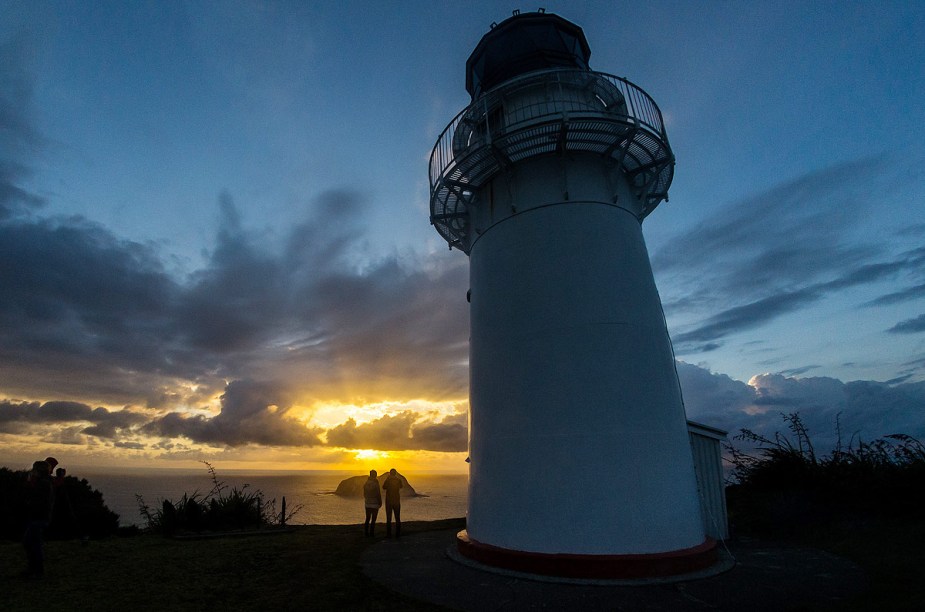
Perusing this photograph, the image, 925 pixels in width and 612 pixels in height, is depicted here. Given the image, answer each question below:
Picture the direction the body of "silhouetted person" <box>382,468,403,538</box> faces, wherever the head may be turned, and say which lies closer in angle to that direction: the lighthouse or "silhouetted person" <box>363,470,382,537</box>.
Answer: the silhouetted person

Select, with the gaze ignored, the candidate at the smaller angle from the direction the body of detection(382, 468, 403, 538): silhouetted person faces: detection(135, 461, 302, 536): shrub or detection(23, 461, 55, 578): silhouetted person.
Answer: the shrub

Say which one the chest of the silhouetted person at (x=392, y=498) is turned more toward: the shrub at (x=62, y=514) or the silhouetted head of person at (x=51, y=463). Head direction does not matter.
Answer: the shrub

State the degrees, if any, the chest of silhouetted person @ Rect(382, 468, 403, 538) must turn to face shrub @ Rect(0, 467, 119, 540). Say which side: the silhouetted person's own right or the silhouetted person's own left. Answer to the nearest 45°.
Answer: approximately 90° to the silhouetted person's own left

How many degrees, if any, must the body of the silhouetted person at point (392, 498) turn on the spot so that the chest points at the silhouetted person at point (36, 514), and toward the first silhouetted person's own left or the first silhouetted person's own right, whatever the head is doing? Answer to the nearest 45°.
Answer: approximately 135° to the first silhouetted person's own left

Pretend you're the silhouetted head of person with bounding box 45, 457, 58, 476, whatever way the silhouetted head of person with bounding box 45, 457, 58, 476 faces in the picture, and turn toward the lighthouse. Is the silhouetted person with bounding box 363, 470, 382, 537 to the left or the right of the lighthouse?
left

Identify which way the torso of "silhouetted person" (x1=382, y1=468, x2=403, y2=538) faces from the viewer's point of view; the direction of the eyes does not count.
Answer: away from the camera

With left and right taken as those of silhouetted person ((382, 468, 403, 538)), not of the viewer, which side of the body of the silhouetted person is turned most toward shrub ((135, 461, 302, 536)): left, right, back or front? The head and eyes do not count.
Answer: left

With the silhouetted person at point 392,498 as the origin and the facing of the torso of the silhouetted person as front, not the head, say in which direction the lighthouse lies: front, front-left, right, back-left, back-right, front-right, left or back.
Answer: back-right
